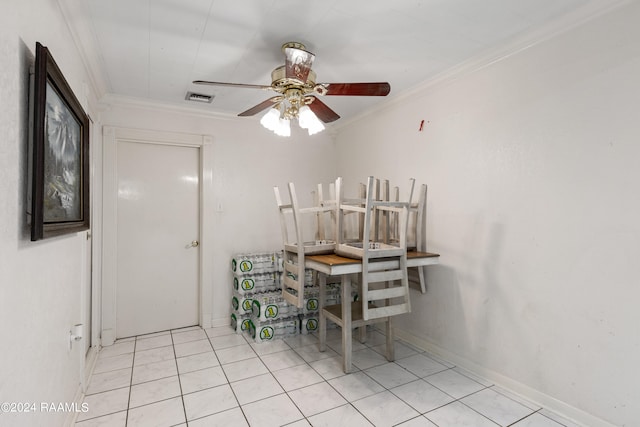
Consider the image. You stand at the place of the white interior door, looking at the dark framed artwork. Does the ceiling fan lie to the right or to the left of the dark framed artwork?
left

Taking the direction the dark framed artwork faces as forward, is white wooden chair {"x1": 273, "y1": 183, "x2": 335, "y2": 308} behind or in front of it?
in front

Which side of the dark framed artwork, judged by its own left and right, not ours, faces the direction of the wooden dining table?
front

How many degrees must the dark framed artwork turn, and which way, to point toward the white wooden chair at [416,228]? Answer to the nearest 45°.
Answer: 0° — it already faces it

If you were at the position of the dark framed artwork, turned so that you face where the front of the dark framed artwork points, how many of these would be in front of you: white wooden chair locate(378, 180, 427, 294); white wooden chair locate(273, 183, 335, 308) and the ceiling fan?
3

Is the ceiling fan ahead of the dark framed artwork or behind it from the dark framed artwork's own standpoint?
ahead

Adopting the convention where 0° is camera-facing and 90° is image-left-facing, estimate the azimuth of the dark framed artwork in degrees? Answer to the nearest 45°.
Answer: approximately 270°

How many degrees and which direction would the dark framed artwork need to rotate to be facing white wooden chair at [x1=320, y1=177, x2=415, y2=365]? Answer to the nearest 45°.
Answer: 0° — it already faces it

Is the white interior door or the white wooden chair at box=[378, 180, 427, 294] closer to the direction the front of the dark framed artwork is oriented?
the white wooden chair

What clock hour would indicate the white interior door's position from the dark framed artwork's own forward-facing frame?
The white interior door is roughly at 10 o'clock from the dark framed artwork.
